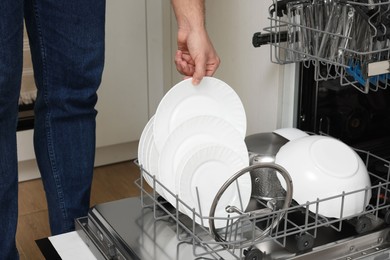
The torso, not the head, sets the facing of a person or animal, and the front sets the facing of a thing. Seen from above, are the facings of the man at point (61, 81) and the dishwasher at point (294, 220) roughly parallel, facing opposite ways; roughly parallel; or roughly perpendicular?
roughly perpendicular

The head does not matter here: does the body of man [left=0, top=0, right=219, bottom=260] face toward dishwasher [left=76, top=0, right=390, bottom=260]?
yes

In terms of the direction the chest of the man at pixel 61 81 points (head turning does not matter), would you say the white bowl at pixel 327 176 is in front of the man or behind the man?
in front

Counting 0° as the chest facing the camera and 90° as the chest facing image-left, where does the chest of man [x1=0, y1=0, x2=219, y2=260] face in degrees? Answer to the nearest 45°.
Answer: approximately 315°

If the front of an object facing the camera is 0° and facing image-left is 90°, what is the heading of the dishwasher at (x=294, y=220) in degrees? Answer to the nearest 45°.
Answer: approximately 45°
